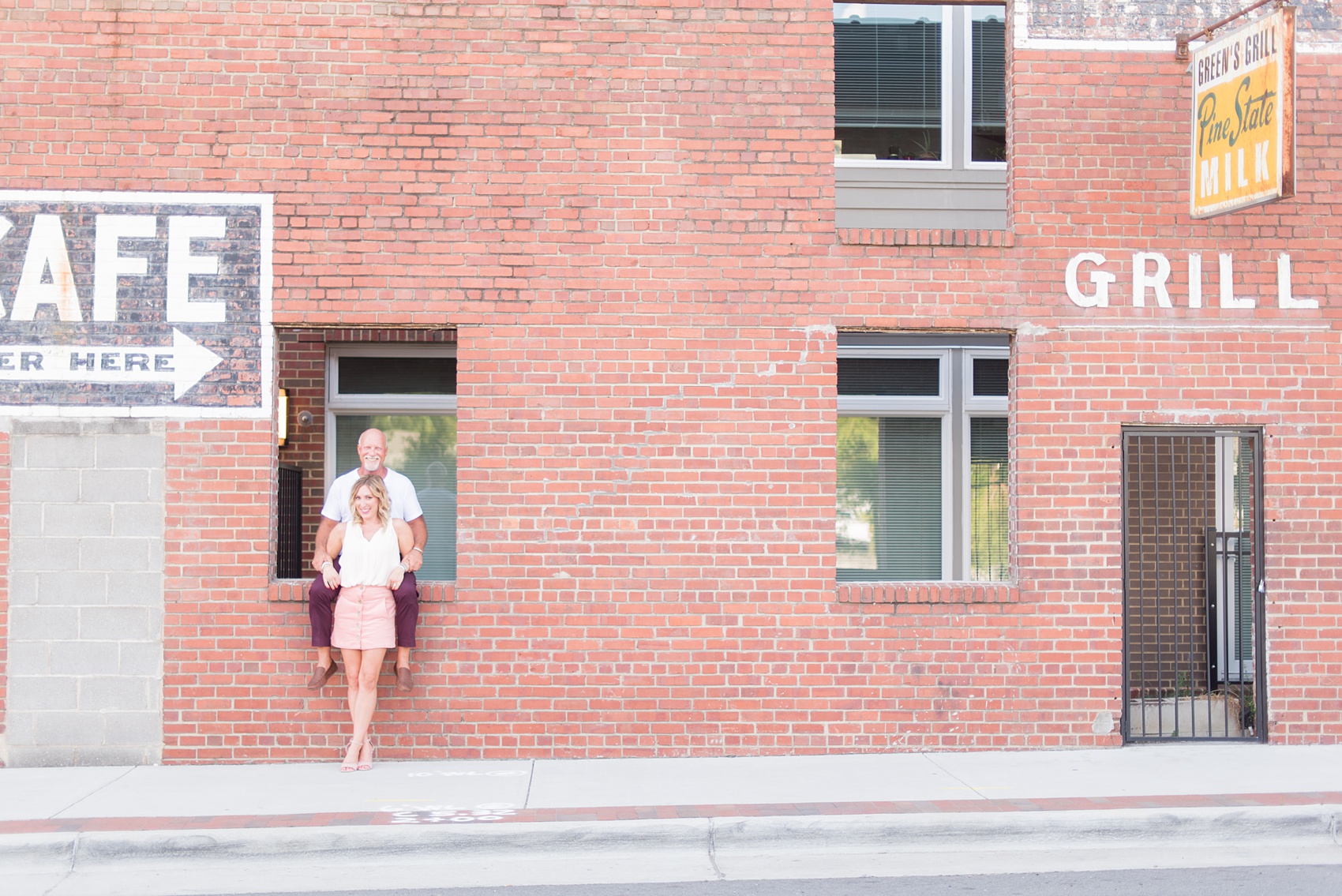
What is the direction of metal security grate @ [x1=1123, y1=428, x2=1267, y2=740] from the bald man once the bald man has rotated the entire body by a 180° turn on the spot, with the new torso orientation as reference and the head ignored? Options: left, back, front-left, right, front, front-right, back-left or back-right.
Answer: right

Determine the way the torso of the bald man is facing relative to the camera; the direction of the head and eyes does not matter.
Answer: toward the camera

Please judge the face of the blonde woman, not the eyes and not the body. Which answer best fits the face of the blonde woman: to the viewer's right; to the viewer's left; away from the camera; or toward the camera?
toward the camera

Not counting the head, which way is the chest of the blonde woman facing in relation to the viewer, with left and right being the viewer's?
facing the viewer

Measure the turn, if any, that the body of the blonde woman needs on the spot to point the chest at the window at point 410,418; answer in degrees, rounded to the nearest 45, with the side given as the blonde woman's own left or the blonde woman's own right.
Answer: approximately 180°

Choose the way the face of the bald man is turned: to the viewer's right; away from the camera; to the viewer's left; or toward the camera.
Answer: toward the camera

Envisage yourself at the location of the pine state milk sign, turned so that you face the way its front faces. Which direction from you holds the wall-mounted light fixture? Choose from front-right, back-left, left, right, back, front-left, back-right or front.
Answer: front-right

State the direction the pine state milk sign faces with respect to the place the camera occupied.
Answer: facing the viewer and to the left of the viewer

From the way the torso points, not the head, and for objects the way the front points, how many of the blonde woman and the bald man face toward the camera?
2

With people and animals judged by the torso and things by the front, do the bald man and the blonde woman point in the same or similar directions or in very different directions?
same or similar directions
